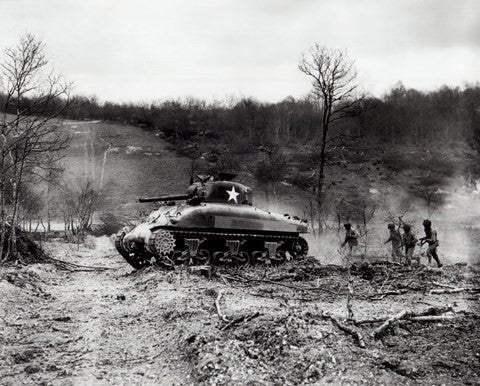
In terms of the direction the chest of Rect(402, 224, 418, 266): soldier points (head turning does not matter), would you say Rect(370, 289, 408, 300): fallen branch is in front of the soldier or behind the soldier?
in front

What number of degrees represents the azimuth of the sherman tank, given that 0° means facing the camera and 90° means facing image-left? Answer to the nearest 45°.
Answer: approximately 45°

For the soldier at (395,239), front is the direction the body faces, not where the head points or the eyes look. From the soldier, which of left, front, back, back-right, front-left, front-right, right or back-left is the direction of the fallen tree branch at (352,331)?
left

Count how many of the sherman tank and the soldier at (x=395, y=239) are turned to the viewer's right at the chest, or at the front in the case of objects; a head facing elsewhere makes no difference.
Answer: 0

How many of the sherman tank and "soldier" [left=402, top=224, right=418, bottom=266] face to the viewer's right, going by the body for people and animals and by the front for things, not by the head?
0

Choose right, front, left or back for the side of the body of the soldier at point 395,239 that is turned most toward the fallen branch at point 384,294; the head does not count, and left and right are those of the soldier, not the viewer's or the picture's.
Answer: left

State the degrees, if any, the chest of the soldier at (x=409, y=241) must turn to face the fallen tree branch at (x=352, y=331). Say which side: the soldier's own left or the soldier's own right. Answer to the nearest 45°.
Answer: approximately 45° to the soldier's own left

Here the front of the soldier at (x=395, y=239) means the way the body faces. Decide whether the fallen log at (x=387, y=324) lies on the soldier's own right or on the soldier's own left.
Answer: on the soldier's own left

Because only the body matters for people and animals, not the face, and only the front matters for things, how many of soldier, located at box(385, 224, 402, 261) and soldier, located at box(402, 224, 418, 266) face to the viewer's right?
0

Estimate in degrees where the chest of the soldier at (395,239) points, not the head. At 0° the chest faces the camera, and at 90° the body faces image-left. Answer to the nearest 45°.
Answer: approximately 90°

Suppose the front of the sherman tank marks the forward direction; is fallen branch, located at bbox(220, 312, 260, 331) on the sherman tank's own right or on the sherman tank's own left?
on the sherman tank's own left
